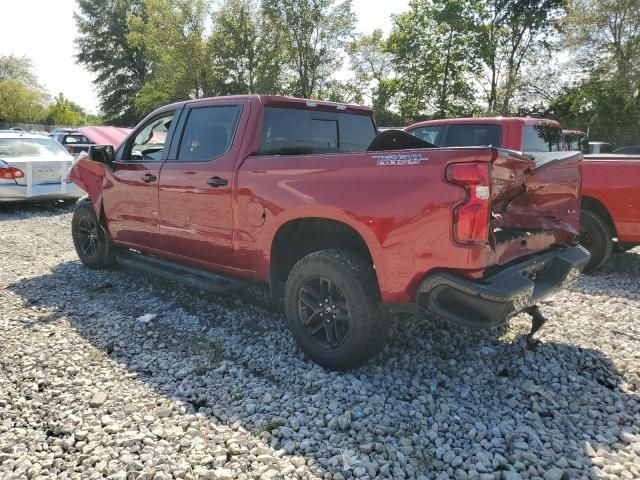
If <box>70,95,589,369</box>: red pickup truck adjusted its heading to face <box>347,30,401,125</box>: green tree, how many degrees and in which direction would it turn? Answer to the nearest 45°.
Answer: approximately 45° to its right

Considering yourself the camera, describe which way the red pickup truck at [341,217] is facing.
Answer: facing away from the viewer and to the left of the viewer

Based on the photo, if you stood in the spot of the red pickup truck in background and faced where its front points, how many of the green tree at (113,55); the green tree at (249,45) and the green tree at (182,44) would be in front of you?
3

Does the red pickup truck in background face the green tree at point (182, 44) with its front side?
yes

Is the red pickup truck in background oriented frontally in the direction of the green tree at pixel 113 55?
yes

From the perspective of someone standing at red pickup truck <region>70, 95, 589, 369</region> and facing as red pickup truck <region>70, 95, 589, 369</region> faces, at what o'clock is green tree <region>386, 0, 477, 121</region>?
The green tree is roughly at 2 o'clock from the red pickup truck.

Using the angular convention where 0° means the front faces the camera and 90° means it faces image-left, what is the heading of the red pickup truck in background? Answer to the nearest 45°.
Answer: approximately 135°
